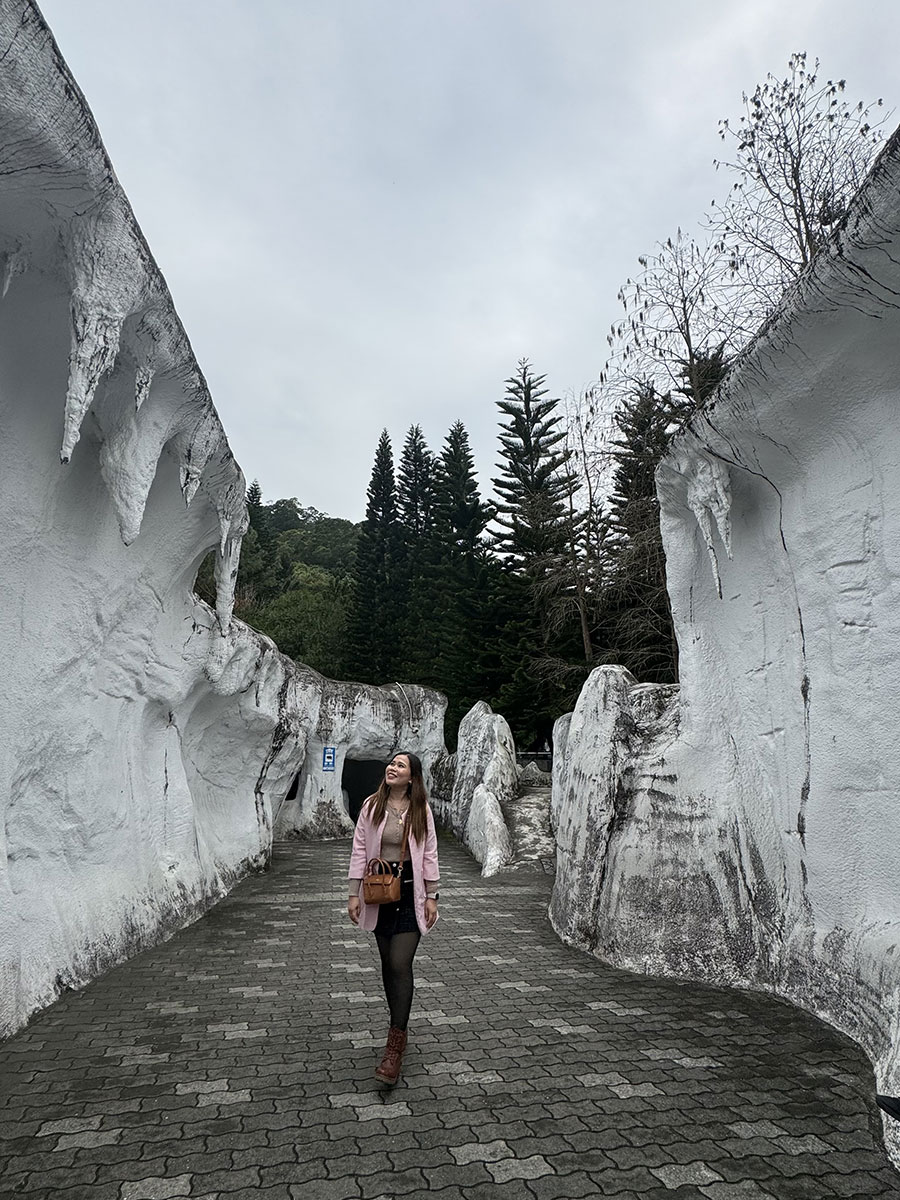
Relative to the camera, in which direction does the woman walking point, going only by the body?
toward the camera

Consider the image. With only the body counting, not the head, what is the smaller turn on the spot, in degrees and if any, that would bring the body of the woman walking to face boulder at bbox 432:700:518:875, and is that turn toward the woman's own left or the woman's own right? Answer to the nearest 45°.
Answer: approximately 180°

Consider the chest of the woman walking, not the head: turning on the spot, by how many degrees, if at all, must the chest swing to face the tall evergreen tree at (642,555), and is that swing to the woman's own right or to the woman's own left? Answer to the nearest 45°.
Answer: approximately 135° to the woman's own left

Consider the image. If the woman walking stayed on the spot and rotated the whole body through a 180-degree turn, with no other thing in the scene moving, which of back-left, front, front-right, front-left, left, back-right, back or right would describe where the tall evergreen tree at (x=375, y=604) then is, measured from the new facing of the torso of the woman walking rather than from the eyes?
front

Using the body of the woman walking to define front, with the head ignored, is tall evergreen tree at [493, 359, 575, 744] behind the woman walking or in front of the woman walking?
behind

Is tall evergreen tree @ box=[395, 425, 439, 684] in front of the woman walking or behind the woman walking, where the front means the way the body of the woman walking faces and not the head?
behind

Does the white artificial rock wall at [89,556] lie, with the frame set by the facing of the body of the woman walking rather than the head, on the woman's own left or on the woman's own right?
on the woman's own right
